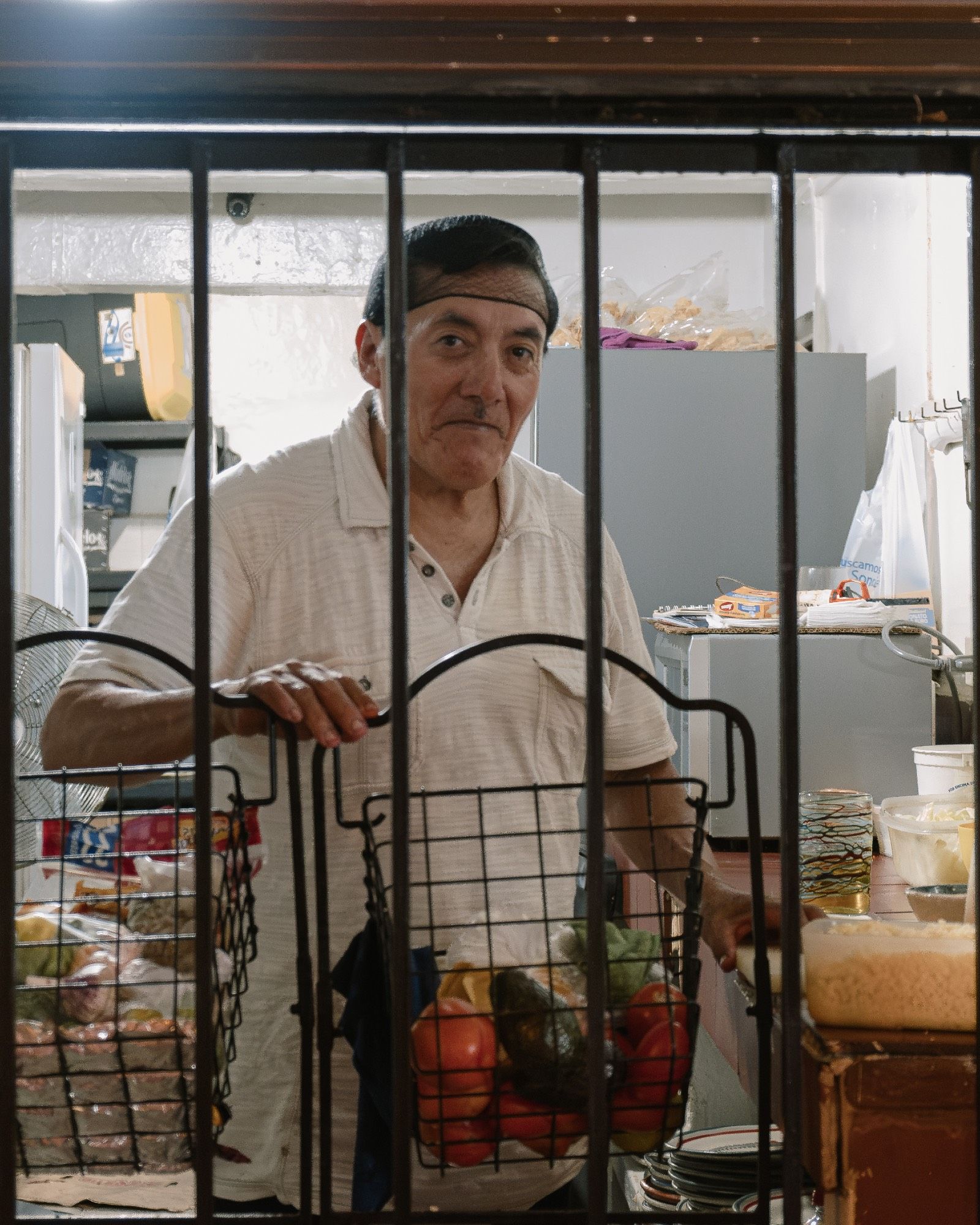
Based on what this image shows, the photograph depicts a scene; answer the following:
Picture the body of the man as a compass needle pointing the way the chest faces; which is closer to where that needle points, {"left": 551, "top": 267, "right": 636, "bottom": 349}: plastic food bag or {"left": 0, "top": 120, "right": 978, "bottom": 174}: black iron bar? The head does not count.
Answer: the black iron bar

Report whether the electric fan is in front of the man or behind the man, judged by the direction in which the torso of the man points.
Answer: behind

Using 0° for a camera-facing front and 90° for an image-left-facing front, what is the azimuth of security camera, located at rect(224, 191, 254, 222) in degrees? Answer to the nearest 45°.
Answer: approximately 0°

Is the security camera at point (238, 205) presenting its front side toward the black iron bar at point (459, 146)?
yes

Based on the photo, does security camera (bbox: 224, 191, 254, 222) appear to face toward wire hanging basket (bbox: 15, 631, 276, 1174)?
yes

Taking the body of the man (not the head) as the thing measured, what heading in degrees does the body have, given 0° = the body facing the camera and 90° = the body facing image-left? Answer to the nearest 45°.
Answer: approximately 315°
